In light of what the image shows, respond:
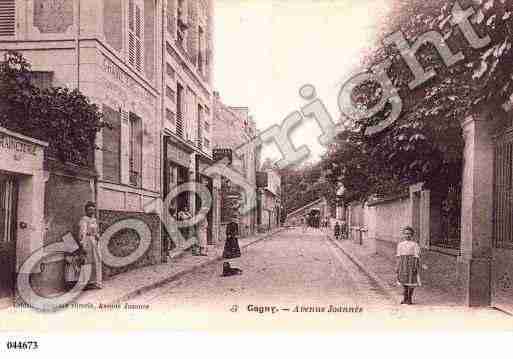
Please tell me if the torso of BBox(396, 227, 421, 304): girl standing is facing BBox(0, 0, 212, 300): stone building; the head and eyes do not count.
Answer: no

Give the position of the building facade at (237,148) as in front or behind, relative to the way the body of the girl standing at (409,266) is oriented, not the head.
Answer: behind

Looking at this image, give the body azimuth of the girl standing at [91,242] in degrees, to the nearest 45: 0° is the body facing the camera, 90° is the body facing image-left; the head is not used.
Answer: approximately 315°

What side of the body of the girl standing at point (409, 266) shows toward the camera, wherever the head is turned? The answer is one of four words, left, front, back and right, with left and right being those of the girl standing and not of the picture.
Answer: front

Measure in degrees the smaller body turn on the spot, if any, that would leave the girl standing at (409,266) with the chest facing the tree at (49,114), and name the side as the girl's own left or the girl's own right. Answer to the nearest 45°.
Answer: approximately 90° to the girl's own right

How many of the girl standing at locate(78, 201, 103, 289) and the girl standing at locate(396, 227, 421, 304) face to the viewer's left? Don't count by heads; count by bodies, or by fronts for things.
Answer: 0

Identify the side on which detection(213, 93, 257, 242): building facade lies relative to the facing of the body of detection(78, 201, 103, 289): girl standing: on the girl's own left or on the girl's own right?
on the girl's own left
